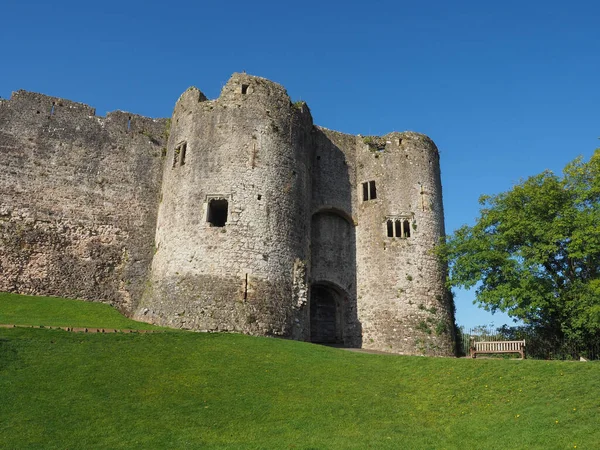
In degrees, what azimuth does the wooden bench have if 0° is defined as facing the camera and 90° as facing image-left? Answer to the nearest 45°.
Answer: approximately 0°

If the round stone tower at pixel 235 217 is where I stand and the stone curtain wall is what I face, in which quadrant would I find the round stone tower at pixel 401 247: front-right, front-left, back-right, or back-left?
back-right

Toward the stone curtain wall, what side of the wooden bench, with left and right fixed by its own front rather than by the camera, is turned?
right

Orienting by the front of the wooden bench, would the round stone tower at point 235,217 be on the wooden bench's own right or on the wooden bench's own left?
on the wooden bench's own right

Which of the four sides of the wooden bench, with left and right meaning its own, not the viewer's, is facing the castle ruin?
right
